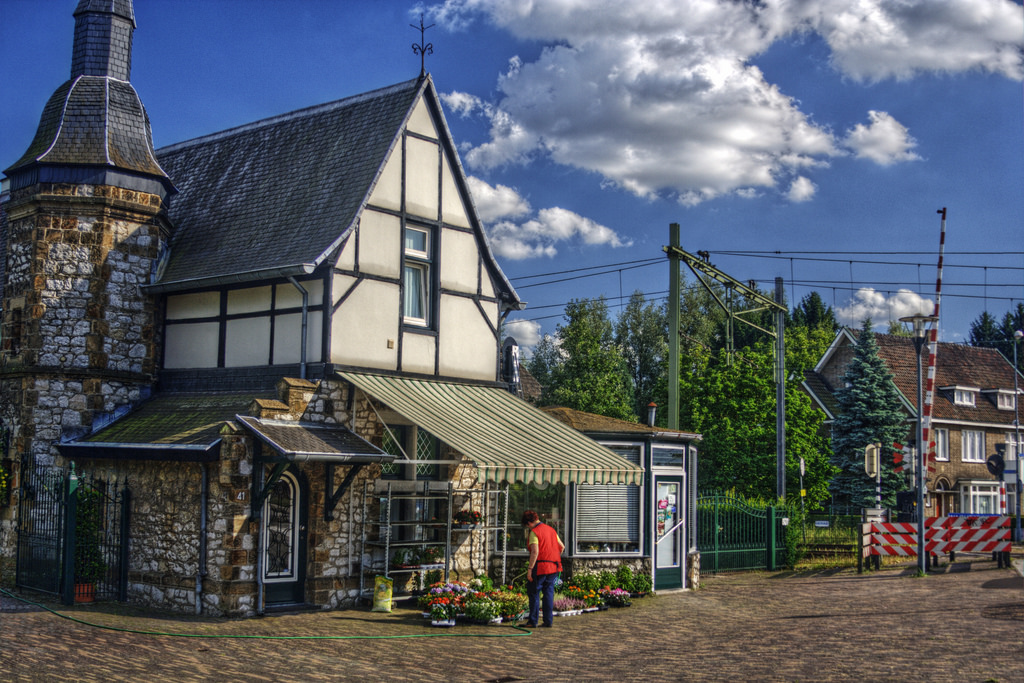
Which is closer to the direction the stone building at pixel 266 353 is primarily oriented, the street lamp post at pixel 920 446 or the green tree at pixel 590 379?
the street lamp post

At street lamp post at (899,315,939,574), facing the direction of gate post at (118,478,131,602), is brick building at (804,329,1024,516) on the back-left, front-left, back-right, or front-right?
back-right

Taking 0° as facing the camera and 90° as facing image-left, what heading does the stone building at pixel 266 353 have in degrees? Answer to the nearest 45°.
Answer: approximately 315°

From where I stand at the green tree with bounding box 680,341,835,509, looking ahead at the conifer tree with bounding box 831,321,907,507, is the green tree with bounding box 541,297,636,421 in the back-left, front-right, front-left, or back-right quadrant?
back-left

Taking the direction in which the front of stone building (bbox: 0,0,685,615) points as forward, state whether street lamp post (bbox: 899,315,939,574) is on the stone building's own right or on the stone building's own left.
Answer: on the stone building's own left

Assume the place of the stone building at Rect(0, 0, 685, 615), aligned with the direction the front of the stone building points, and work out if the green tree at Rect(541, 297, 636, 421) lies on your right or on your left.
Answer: on your left

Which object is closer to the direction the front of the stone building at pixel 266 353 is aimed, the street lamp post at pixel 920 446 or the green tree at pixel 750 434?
the street lamp post

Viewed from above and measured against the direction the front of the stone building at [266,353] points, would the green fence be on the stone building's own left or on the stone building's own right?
on the stone building's own left

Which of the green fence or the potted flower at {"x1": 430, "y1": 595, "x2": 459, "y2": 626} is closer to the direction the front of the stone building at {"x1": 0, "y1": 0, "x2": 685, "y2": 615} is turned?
the potted flower

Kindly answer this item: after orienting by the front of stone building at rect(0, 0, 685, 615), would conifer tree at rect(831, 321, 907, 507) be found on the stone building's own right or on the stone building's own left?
on the stone building's own left
